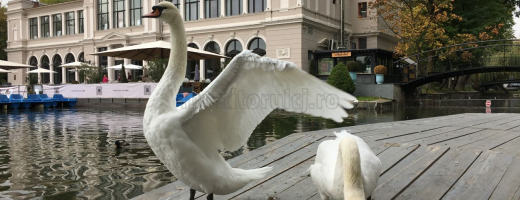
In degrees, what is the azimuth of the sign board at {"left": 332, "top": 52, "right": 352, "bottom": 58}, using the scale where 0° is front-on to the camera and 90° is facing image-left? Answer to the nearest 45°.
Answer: approximately 0°

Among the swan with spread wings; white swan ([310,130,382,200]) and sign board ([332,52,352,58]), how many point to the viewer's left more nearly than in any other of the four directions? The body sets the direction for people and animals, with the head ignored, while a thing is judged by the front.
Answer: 1

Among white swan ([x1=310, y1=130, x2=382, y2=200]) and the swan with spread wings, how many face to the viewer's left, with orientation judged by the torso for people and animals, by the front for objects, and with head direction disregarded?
1

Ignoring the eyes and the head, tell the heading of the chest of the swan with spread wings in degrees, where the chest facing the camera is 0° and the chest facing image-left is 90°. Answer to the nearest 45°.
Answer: approximately 90°

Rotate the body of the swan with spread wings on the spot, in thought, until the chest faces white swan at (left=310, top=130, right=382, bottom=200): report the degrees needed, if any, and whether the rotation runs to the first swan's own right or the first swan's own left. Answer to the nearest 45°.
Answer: approximately 180°

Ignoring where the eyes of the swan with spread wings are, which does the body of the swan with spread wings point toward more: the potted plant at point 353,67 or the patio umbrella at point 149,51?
the patio umbrella

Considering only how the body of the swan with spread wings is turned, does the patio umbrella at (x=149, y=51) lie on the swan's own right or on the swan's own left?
on the swan's own right

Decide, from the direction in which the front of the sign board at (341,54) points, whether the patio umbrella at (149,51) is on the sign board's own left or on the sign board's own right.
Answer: on the sign board's own right

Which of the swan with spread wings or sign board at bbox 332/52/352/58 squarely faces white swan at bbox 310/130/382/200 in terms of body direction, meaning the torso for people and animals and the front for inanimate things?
the sign board

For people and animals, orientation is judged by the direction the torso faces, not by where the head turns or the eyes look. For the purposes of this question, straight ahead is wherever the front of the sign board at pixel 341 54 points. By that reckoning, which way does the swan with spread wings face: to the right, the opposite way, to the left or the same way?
to the right

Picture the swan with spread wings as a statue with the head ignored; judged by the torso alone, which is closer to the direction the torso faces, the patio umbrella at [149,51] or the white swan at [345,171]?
the patio umbrella

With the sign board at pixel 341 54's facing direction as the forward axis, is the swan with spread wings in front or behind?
in front

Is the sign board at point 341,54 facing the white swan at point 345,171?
yes
